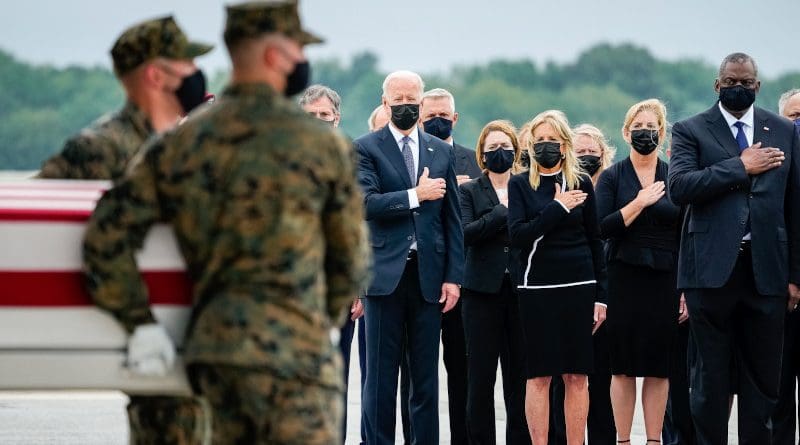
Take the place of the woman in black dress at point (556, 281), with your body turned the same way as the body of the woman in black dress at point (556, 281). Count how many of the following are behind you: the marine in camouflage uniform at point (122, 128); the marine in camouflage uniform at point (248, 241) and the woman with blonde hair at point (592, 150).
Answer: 1

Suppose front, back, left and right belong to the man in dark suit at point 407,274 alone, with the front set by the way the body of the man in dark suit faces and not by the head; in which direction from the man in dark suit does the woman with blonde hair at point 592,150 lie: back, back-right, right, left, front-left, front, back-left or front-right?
back-left

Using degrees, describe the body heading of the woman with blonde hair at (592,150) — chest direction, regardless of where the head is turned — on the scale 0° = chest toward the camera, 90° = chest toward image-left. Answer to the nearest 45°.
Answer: approximately 0°

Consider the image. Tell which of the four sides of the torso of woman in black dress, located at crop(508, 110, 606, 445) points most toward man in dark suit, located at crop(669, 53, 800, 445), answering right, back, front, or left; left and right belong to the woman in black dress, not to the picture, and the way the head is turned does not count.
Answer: left
